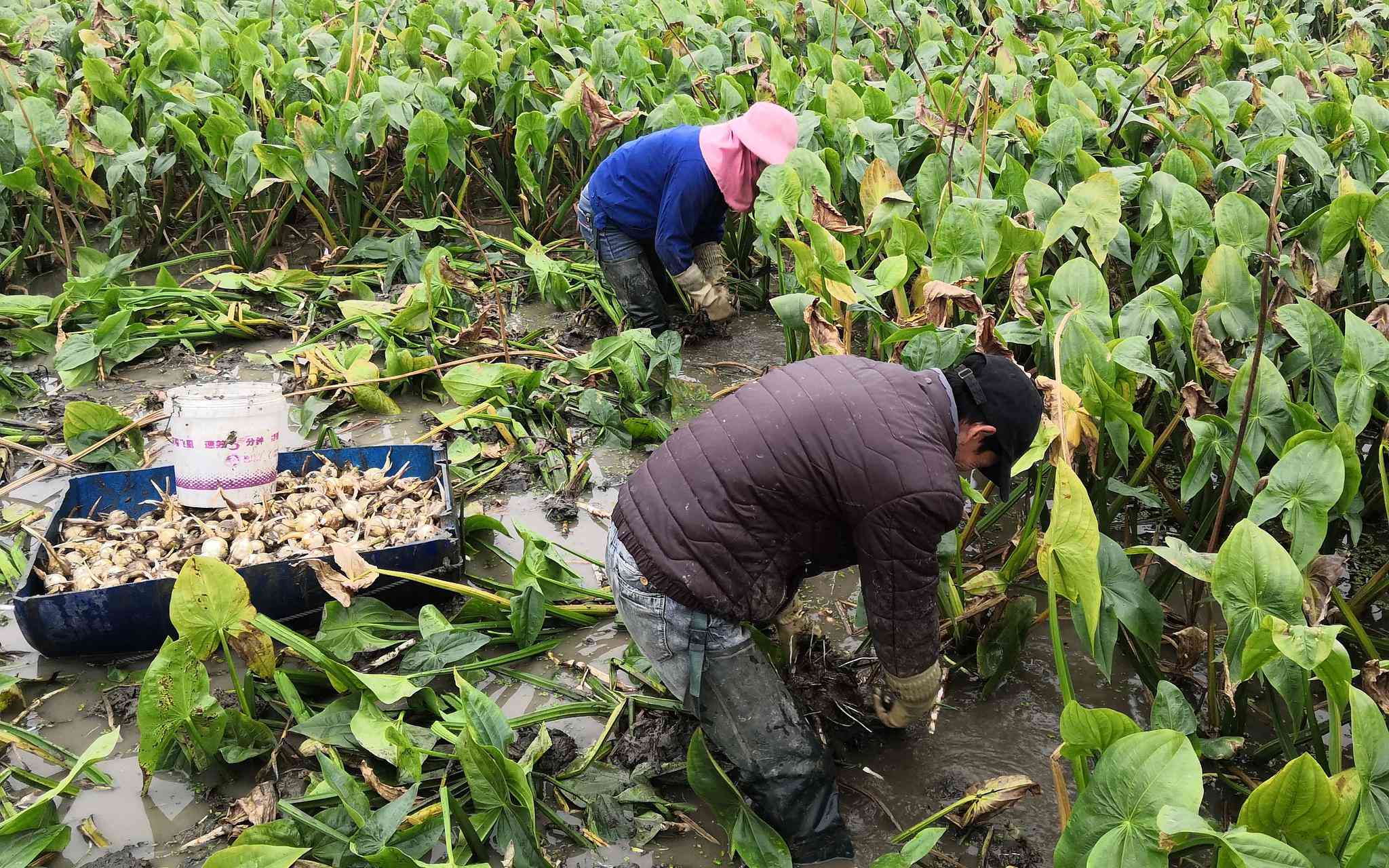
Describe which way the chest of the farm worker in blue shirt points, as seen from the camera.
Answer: to the viewer's right

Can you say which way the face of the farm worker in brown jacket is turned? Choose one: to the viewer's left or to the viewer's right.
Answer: to the viewer's right

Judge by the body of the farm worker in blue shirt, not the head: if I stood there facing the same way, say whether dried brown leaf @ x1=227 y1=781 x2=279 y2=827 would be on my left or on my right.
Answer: on my right

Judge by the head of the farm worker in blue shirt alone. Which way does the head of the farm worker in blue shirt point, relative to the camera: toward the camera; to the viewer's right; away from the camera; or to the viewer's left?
to the viewer's right

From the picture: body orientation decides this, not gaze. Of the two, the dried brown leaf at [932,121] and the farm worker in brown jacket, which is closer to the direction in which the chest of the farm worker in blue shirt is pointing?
the dried brown leaf

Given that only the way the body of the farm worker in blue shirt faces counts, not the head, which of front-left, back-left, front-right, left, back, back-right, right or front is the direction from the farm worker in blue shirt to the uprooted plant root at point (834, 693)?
right

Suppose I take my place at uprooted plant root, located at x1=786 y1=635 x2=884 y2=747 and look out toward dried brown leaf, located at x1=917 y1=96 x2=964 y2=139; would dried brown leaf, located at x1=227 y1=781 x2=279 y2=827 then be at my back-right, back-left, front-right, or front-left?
back-left

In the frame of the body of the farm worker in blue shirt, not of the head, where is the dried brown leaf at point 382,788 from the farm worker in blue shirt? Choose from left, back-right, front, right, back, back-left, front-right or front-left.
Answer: right

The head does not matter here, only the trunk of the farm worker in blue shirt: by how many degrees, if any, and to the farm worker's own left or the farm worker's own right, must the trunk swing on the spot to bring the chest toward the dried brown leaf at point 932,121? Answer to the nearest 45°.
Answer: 0° — they already face it

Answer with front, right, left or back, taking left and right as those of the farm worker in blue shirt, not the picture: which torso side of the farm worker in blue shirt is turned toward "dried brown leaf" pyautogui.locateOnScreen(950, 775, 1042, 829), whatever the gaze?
right
